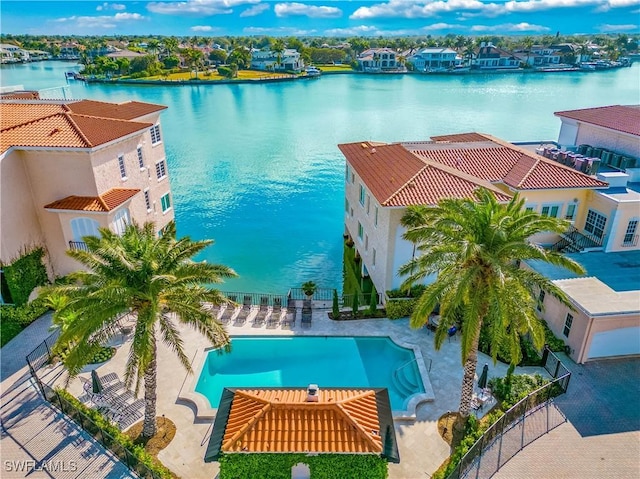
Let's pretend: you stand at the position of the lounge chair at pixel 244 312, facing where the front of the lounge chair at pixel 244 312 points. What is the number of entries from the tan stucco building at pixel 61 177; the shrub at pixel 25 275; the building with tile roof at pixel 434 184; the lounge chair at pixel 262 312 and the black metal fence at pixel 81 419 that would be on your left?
2

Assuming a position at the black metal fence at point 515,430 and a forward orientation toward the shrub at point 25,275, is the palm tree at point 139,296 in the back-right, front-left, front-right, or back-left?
front-left

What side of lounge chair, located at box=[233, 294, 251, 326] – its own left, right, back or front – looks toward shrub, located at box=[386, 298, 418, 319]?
left

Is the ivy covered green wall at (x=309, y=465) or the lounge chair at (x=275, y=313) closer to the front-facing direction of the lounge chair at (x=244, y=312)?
the ivy covered green wall

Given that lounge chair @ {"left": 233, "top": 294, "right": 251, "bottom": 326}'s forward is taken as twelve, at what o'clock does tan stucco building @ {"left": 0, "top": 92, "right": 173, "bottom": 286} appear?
The tan stucco building is roughly at 4 o'clock from the lounge chair.

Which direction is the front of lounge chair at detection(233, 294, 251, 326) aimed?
toward the camera

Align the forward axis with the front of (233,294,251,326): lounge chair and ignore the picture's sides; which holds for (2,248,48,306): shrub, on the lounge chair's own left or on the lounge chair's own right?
on the lounge chair's own right

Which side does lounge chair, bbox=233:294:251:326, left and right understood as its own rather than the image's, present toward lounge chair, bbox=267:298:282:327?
left

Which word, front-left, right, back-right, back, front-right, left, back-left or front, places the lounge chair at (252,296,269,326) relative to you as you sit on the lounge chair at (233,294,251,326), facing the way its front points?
left

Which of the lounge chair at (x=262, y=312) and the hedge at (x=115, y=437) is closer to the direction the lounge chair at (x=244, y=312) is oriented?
the hedge

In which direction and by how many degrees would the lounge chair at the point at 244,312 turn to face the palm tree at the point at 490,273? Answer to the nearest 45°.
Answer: approximately 45° to its left

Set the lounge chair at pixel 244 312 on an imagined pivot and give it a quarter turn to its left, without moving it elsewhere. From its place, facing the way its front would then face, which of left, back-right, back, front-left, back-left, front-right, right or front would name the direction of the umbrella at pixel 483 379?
front-right

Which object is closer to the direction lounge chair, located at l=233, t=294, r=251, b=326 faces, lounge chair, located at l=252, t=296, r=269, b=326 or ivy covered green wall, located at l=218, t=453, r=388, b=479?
the ivy covered green wall

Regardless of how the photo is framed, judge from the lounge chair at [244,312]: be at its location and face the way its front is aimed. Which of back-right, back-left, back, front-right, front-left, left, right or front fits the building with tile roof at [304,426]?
front

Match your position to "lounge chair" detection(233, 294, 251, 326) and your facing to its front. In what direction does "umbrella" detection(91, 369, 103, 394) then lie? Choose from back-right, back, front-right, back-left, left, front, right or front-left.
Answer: front-right

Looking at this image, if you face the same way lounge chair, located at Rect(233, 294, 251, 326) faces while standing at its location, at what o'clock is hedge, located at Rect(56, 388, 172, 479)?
The hedge is roughly at 1 o'clock from the lounge chair.

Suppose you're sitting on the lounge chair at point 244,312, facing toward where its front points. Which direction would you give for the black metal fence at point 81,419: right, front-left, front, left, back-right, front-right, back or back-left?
front-right

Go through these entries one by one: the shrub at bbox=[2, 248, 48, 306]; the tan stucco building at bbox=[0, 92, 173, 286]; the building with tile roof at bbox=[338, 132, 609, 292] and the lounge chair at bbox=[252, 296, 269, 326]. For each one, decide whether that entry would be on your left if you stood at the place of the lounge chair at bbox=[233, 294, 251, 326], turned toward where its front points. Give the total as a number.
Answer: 2

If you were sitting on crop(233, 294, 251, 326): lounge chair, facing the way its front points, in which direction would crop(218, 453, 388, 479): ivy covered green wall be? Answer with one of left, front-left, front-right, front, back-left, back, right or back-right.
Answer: front
